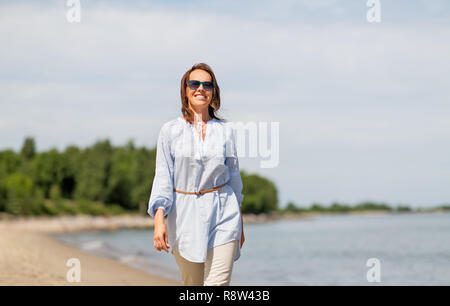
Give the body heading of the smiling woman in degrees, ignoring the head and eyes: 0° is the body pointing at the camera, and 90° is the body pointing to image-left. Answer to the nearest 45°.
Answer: approximately 0°
